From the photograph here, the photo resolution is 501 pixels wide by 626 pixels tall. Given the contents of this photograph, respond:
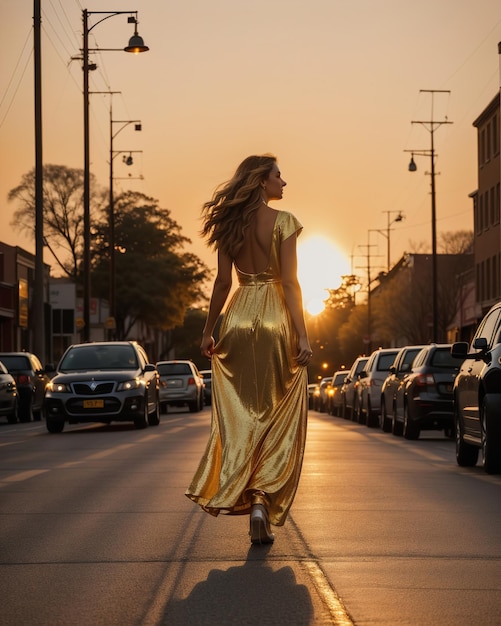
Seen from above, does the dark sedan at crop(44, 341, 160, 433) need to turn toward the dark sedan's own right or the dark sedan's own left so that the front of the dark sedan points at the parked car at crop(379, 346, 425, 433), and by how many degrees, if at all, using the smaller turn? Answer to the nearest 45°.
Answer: approximately 90° to the dark sedan's own left

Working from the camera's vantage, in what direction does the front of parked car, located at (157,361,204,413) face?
facing away from the viewer

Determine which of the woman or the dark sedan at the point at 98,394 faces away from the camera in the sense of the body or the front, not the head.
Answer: the woman

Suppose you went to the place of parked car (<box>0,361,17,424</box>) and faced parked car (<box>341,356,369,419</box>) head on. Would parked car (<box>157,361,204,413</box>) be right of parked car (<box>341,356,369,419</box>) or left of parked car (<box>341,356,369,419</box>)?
left

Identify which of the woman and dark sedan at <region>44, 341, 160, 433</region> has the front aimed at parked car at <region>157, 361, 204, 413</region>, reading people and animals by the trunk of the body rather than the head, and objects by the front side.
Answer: the woman

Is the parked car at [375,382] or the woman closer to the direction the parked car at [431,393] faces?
the parked car

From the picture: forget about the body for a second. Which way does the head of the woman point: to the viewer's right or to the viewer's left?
to the viewer's right

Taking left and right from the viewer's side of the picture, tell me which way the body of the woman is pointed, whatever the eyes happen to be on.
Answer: facing away from the viewer
